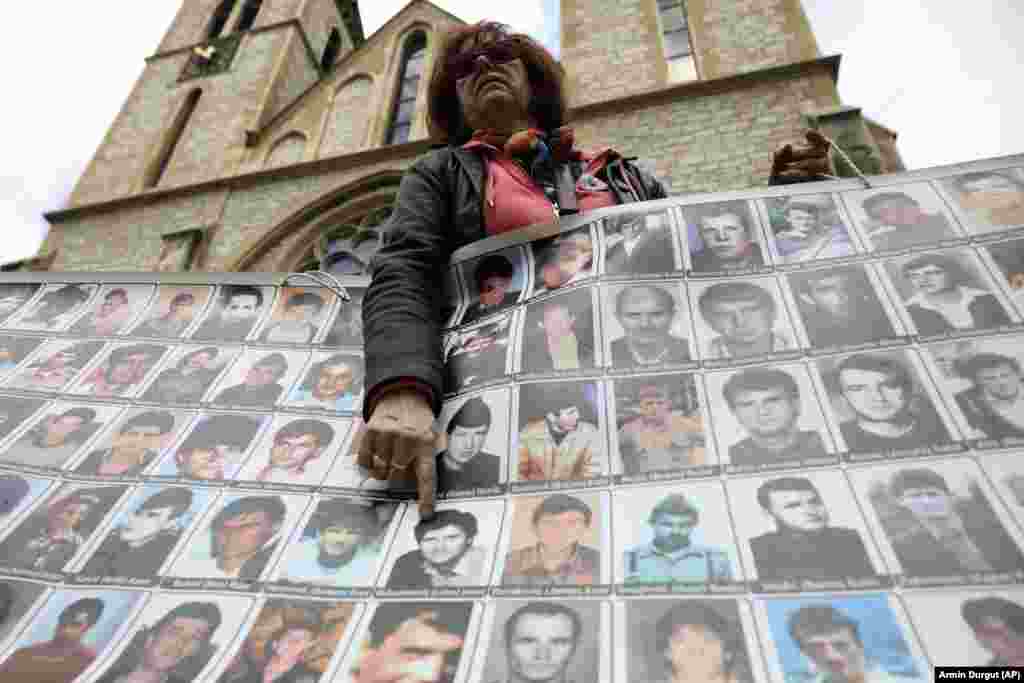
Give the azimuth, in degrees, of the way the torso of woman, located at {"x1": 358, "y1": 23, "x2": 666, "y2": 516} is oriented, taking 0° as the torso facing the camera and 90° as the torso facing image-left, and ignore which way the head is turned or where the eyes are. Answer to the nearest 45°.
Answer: approximately 0°
